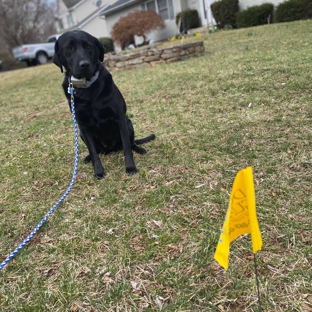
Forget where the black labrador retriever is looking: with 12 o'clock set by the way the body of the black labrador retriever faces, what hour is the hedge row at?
The hedge row is roughly at 7 o'clock from the black labrador retriever.

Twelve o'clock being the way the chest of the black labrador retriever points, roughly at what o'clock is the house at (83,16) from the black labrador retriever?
The house is roughly at 6 o'clock from the black labrador retriever.

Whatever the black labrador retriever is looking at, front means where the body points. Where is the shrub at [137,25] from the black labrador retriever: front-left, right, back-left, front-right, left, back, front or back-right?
back

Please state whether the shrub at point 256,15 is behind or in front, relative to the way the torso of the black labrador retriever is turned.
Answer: behind

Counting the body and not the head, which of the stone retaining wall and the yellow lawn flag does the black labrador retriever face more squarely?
the yellow lawn flag

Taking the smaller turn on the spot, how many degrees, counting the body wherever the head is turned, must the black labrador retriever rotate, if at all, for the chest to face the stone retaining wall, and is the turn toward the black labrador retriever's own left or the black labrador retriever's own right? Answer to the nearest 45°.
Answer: approximately 180°

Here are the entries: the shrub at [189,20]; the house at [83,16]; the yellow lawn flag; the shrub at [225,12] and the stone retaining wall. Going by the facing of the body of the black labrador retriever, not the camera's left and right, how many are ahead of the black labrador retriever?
1

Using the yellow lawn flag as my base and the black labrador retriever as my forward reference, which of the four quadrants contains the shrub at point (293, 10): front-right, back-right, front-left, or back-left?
front-right

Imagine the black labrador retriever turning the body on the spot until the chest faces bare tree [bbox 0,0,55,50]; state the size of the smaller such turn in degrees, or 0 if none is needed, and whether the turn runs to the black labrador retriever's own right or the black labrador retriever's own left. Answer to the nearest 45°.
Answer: approximately 180°

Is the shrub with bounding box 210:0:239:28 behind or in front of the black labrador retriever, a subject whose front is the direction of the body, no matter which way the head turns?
behind

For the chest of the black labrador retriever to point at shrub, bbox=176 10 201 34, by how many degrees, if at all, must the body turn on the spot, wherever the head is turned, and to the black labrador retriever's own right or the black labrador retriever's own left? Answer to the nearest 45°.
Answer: approximately 180°

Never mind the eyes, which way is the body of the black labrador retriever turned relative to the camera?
toward the camera

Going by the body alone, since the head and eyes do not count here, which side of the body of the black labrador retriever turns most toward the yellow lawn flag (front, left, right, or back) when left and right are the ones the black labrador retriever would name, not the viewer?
front
